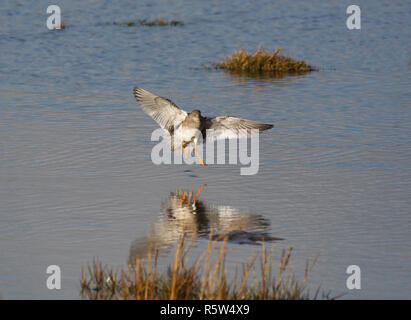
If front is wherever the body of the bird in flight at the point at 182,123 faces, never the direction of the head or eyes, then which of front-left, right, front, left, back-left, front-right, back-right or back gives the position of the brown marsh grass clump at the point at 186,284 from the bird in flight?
front-right

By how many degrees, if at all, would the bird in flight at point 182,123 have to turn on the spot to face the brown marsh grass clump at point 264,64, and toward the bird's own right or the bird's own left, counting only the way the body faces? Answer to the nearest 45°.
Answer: approximately 135° to the bird's own left

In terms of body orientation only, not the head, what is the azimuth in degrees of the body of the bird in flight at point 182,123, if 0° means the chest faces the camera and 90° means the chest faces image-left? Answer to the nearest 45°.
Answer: approximately 315°

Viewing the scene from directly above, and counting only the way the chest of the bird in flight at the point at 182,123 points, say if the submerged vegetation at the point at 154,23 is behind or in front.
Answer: behind
